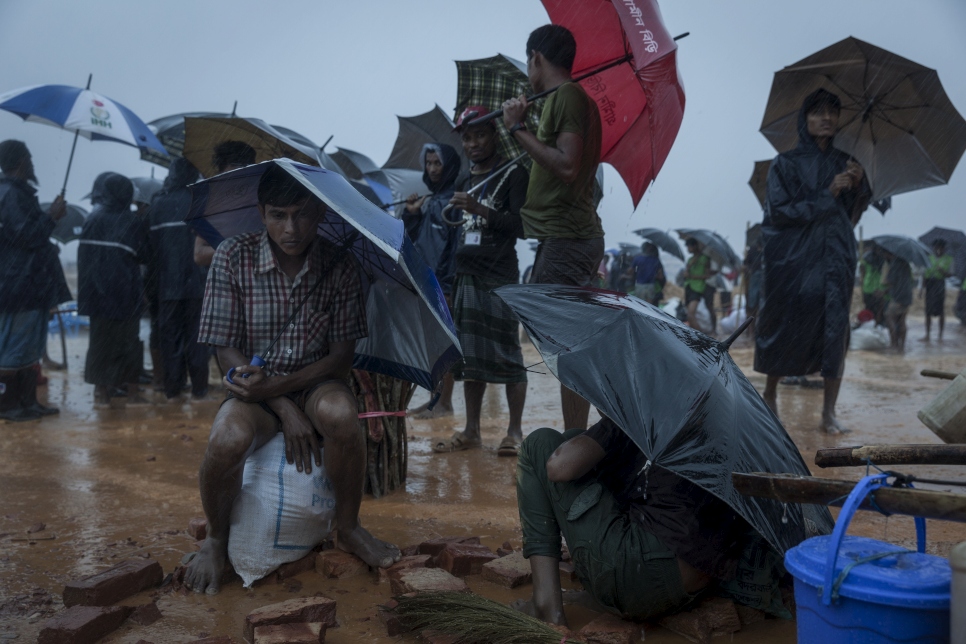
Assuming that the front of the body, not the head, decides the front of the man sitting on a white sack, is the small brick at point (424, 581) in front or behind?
in front

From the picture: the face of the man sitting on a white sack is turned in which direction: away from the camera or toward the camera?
toward the camera

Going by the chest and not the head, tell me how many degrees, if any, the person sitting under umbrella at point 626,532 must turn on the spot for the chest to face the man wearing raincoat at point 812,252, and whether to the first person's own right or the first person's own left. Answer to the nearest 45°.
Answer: approximately 90° to the first person's own right

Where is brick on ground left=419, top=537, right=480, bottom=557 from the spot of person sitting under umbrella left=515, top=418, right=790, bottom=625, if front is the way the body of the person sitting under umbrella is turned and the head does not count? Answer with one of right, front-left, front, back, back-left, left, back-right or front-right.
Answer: front-right

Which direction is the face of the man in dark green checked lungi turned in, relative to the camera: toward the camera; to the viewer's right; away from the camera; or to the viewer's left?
toward the camera

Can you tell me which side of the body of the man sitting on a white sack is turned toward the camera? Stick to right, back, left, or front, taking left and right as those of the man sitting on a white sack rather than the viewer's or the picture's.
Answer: front

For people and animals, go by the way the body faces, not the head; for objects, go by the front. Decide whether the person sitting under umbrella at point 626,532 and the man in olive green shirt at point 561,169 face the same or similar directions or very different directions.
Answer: same or similar directions

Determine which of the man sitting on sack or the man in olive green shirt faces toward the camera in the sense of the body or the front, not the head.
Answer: the man sitting on sack

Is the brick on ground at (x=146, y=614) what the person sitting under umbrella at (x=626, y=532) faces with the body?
yes

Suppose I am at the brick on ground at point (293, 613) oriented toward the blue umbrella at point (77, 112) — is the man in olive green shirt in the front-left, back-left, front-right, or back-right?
front-right

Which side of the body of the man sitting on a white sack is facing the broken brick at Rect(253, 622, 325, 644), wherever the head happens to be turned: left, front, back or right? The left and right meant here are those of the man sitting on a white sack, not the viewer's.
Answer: front

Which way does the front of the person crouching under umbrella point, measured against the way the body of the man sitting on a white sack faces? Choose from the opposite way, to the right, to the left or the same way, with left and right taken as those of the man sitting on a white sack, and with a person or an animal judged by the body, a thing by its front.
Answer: to the right

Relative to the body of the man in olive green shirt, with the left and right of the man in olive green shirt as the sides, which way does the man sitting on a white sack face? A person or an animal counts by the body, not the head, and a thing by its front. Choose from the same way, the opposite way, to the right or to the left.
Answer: to the left

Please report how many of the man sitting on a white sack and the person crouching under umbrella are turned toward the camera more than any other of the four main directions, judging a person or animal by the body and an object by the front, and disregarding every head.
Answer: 1

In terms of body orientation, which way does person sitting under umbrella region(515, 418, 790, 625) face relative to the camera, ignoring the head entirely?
to the viewer's left

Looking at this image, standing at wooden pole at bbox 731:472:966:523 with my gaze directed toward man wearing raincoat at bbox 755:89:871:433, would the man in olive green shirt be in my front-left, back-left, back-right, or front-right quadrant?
front-left
